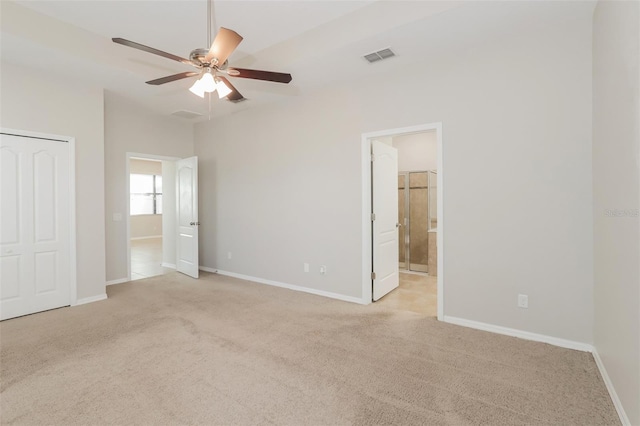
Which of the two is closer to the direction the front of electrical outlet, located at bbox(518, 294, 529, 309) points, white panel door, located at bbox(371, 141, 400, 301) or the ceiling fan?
the ceiling fan

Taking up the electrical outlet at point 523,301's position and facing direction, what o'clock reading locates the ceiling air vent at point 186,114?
The ceiling air vent is roughly at 3 o'clock from the electrical outlet.

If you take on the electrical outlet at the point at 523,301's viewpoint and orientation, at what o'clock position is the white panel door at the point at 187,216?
The white panel door is roughly at 3 o'clock from the electrical outlet.

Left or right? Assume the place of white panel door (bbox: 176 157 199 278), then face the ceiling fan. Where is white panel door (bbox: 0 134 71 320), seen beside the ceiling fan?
right

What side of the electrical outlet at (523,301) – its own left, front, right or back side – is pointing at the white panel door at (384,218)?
right

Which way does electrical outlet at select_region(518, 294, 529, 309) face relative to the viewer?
toward the camera

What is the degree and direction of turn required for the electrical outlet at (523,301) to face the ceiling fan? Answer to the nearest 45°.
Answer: approximately 45° to its right

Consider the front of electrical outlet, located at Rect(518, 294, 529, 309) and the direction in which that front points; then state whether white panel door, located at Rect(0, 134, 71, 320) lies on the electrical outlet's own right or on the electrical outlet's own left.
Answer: on the electrical outlet's own right
